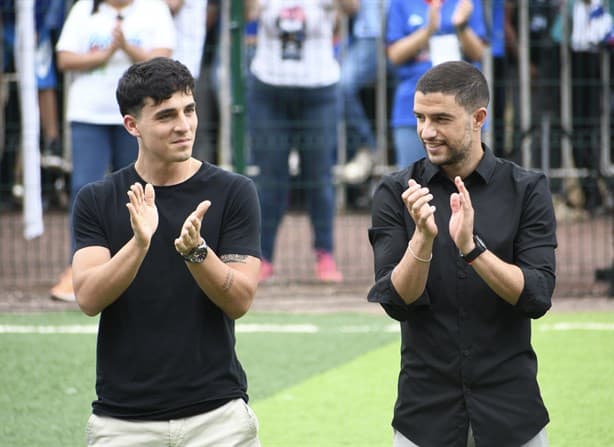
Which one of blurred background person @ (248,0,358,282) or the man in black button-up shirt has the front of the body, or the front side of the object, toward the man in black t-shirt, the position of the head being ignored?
the blurred background person

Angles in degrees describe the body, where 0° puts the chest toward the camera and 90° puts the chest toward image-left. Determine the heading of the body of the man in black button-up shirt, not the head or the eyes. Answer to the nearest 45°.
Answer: approximately 0°

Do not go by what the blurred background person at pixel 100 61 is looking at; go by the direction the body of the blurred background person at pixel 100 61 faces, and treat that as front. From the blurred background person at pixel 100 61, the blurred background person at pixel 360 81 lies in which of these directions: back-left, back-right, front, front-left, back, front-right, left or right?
back-left

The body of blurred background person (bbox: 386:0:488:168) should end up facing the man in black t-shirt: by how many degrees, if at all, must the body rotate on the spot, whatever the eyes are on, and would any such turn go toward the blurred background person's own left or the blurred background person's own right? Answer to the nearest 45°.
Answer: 0° — they already face them

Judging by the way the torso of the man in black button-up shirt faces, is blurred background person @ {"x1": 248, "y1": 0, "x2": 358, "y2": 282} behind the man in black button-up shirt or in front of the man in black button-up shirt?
behind

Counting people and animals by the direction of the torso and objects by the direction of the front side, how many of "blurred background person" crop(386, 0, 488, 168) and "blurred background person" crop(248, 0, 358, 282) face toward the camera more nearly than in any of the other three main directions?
2

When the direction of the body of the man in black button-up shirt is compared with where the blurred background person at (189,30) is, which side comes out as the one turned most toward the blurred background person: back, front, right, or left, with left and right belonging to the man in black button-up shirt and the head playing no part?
back

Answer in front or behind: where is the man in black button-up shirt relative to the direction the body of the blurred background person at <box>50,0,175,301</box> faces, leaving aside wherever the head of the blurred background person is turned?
in front
